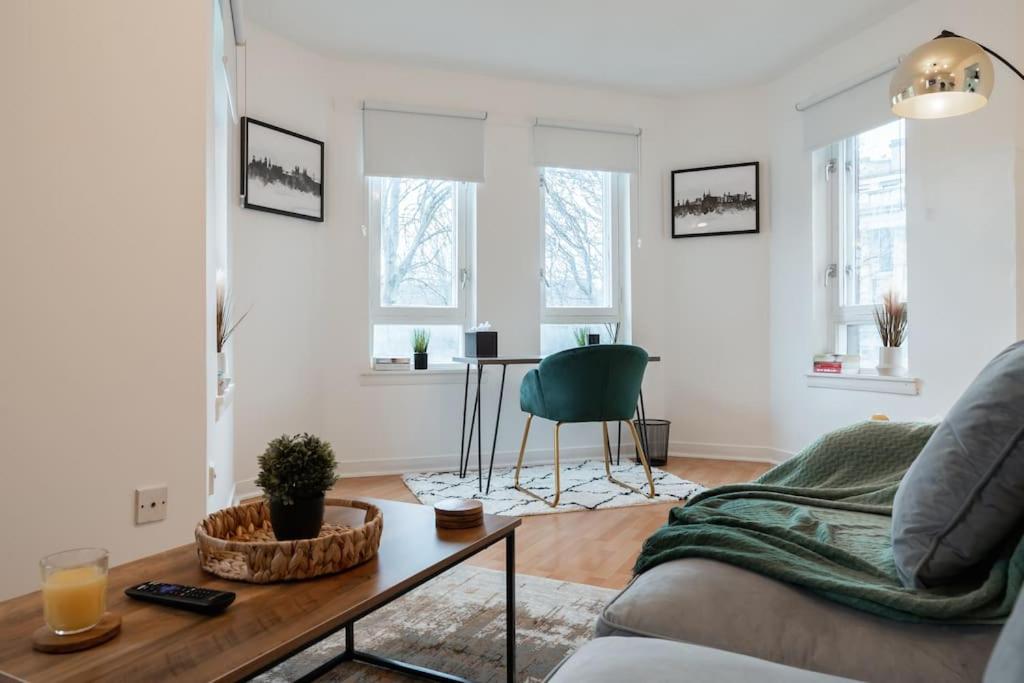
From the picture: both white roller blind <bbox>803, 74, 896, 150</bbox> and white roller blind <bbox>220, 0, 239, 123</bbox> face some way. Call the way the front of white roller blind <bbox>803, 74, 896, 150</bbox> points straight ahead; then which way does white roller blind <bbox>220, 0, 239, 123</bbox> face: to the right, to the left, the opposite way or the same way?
the opposite way

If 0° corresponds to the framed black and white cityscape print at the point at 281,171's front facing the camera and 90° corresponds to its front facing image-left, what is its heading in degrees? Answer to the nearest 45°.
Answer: approximately 315°

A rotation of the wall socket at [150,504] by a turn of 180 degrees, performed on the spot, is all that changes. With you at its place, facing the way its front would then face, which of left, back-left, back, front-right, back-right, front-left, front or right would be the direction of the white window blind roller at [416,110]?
right

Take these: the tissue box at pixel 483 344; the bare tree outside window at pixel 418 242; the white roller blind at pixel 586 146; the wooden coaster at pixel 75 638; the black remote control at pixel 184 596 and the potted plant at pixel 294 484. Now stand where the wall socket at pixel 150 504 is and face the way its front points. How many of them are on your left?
3

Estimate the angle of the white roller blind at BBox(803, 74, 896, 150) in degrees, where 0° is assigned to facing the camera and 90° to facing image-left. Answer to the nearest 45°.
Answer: approximately 45°

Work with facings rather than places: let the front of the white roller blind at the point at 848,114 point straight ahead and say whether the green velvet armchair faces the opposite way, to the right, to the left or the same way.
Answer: to the right

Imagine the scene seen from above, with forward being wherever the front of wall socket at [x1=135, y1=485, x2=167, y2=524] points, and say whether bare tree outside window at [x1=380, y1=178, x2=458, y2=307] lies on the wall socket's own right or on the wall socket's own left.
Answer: on the wall socket's own left

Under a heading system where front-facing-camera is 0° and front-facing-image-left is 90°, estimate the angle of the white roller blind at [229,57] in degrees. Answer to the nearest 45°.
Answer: approximately 270°

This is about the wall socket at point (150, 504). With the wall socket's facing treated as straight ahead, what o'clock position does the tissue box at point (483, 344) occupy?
The tissue box is roughly at 9 o'clock from the wall socket.

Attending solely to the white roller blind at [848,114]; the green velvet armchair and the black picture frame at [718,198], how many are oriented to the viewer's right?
0

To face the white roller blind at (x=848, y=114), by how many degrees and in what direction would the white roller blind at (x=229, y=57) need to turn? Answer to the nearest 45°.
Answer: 0° — it already faces it

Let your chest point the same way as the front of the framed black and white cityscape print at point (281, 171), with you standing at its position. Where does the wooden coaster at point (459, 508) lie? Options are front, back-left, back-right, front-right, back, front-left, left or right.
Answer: front-right

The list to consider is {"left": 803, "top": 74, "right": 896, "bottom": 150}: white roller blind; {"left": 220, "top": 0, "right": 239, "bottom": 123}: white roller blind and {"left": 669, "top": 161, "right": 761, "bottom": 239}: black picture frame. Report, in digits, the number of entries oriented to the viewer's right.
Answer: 1
